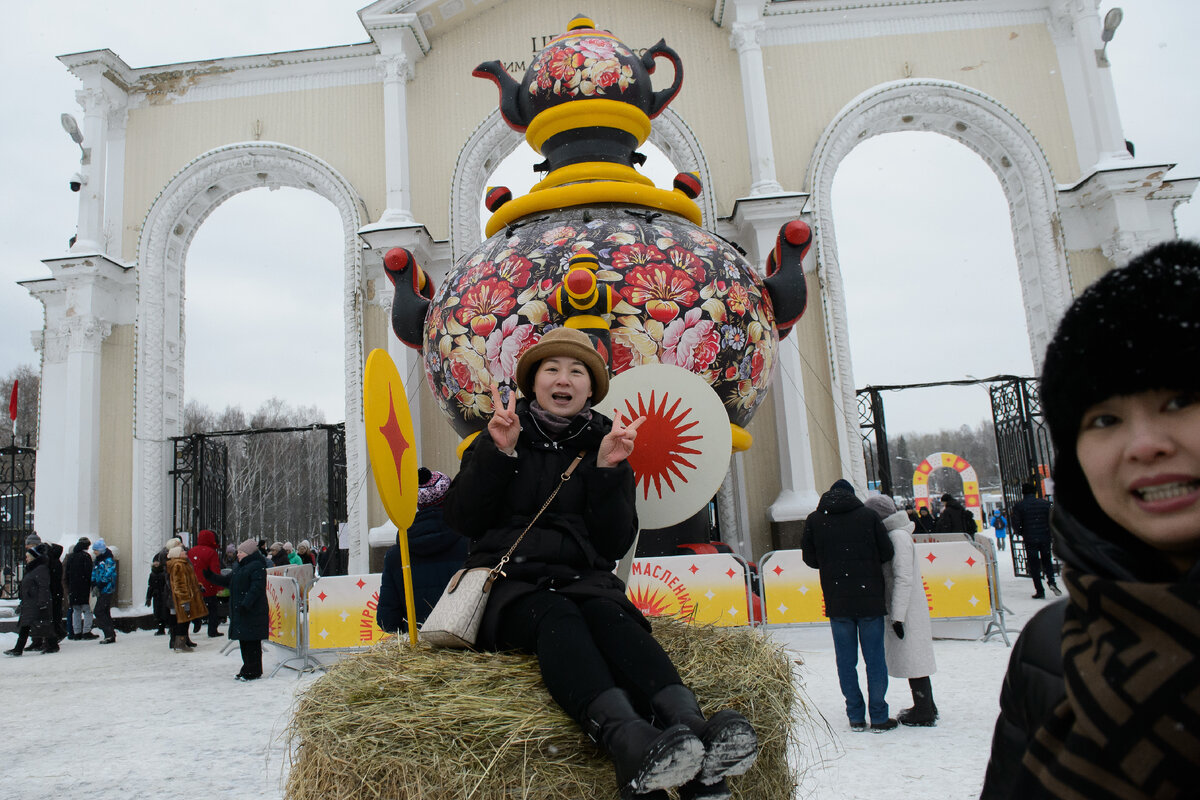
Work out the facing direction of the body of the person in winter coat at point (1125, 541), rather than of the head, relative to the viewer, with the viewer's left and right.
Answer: facing the viewer

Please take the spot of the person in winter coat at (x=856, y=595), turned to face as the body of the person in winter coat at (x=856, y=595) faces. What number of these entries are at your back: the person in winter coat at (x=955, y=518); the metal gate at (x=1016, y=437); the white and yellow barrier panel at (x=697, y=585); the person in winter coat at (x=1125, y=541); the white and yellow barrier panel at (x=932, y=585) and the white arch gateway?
1

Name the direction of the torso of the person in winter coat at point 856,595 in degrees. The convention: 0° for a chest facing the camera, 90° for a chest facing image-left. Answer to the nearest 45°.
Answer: approximately 180°

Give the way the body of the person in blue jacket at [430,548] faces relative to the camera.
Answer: away from the camera

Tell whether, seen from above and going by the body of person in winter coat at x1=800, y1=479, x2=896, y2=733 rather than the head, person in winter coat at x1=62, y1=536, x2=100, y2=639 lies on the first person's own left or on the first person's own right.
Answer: on the first person's own left

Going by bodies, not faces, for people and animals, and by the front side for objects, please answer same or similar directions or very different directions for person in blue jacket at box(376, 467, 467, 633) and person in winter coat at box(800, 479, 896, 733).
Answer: same or similar directions

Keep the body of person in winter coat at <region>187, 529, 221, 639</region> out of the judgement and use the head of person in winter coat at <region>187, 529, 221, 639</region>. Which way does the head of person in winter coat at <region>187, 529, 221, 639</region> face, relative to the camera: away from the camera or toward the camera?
away from the camera

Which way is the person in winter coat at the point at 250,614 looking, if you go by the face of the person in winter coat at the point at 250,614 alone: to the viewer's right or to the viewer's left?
to the viewer's left

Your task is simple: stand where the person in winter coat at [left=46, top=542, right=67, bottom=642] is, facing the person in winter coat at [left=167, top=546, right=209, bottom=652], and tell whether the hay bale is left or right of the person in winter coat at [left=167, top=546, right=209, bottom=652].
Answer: right

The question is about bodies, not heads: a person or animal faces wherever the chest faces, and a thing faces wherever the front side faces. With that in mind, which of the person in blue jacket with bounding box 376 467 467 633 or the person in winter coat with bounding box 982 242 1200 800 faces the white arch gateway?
the person in blue jacket

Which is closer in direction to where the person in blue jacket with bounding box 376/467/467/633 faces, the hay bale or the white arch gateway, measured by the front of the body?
the white arch gateway
